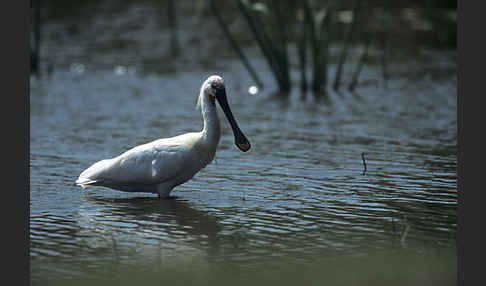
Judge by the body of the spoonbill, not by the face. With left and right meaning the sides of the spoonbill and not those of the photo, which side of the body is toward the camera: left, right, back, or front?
right
